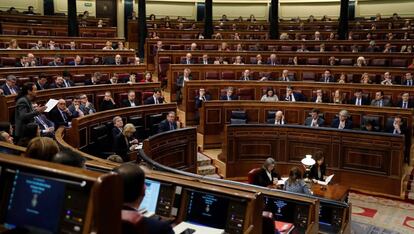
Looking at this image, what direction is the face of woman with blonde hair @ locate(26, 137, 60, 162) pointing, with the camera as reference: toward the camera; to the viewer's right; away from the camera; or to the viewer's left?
away from the camera

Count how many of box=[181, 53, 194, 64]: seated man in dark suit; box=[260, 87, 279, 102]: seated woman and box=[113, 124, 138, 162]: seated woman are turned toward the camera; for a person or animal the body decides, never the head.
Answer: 2

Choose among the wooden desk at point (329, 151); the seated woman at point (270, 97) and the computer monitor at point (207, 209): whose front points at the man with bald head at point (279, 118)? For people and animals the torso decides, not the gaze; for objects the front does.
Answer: the seated woman

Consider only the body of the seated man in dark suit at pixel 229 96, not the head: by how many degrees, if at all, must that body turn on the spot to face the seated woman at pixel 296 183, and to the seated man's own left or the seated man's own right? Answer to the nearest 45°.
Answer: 0° — they already face them

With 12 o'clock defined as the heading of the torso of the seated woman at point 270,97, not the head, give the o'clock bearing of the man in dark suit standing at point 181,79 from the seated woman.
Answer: The man in dark suit standing is roughly at 4 o'clock from the seated woman.

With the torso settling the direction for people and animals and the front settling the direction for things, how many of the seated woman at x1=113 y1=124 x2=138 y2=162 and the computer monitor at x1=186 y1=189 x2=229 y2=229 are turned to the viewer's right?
1

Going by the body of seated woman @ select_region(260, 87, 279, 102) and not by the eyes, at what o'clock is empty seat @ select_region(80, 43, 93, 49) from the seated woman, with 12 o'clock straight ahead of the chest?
The empty seat is roughly at 4 o'clock from the seated woman.
